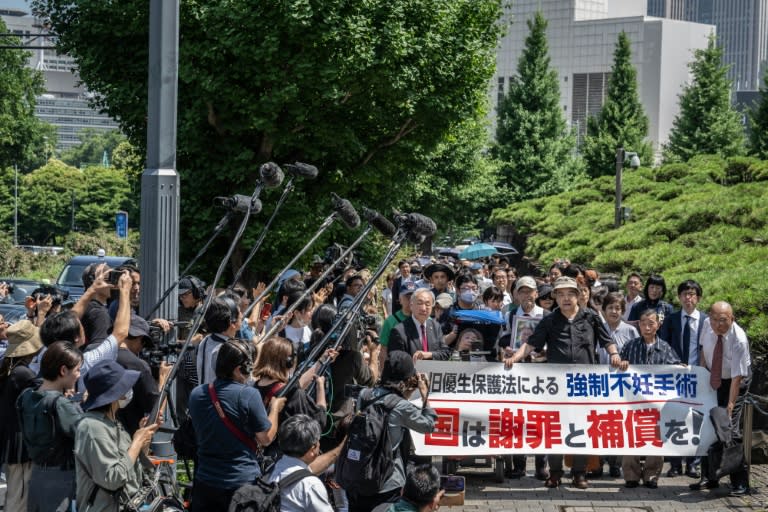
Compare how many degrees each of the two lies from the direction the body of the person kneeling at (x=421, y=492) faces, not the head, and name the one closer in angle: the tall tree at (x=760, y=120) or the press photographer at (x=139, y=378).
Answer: the tall tree

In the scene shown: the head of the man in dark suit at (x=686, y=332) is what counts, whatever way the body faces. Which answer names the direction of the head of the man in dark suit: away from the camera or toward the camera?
toward the camera

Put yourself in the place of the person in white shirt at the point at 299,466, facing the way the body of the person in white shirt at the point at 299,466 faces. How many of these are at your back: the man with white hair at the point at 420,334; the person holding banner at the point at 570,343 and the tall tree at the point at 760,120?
0

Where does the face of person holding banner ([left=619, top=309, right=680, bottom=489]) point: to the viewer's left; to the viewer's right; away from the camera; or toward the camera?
toward the camera

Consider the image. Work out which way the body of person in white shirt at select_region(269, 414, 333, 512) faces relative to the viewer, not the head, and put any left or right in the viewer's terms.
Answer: facing away from the viewer and to the right of the viewer

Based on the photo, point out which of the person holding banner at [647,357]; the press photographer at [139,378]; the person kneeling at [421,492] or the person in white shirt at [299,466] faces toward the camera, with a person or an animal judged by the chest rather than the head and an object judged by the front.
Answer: the person holding banner

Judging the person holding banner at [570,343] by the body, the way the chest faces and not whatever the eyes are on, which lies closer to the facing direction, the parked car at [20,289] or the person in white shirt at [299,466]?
the person in white shirt

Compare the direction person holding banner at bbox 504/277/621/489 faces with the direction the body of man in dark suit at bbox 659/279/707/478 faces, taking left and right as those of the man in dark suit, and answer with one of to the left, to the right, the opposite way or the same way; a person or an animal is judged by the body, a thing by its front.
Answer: the same way

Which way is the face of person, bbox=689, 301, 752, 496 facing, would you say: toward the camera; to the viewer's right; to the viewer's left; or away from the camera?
toward the camera

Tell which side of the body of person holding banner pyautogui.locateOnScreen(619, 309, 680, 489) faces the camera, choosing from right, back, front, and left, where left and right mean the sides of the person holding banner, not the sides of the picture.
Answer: front

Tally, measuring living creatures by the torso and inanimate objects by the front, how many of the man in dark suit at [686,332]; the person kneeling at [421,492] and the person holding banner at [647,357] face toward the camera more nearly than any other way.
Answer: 2

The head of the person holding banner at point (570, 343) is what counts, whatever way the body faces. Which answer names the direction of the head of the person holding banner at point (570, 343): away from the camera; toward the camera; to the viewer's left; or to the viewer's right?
toward the camera

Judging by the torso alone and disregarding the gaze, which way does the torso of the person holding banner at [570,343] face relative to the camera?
toward the camera

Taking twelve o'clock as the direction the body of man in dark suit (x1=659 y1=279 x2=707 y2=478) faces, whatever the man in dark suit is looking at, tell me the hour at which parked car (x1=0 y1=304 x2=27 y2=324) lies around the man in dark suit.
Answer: The parked car is roughly at 4 o'clock from the man in dark suit.

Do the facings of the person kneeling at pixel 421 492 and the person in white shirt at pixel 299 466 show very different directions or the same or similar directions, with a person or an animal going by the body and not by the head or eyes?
same or similar directions
